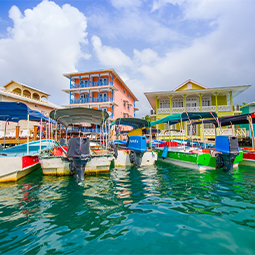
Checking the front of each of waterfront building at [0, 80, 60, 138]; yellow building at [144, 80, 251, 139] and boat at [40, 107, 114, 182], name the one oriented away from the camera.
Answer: the boat

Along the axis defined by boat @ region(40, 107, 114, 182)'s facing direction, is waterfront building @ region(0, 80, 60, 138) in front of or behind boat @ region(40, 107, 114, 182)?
in front

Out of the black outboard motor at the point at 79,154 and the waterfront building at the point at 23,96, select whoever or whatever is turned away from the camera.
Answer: the black outboard motor

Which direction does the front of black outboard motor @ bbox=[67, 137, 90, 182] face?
away from the camera

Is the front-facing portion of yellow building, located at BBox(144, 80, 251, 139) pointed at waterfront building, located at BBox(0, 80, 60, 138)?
no

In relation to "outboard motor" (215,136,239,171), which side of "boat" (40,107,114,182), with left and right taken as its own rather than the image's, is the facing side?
right

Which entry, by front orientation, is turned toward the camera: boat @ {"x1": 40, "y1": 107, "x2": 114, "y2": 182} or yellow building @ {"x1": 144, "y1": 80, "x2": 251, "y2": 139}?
the yellow building

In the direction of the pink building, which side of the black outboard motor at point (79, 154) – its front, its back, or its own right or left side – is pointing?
front

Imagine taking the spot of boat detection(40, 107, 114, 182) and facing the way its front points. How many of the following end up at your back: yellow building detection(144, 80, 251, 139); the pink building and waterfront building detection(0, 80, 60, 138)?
0

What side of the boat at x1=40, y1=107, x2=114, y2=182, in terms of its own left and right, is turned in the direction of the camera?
back

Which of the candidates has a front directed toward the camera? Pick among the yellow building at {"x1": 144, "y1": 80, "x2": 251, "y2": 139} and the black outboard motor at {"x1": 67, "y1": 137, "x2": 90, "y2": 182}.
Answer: the yellow building

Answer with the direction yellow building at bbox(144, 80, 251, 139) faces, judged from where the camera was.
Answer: facing the viewer

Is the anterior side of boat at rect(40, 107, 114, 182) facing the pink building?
yes

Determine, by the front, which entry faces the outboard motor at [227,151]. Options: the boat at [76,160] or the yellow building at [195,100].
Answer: the yellow building

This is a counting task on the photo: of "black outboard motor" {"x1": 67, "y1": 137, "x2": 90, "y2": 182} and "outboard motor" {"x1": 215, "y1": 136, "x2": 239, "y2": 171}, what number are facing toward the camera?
0

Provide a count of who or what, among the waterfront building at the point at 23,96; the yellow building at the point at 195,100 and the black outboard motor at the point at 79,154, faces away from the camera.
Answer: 1

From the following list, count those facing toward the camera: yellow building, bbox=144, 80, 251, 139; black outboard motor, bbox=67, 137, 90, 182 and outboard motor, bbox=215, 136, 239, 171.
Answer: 1

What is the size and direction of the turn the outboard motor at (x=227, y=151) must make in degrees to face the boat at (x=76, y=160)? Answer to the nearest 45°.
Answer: approximately 90° to its left

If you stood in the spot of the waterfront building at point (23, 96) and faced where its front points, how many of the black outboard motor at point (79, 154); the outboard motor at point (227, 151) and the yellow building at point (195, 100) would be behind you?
0

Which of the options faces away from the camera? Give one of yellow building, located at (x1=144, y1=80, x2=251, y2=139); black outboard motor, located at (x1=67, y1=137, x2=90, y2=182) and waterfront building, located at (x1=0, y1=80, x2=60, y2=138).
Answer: the black outboard motor

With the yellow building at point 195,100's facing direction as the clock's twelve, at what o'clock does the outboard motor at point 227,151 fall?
The outboard motor is roughly at 12 o'clock from the yellow building.

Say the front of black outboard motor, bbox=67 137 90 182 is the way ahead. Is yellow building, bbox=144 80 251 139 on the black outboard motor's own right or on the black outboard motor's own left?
on the black outboard motor's own right

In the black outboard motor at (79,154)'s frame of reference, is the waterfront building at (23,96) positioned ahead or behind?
ahead
